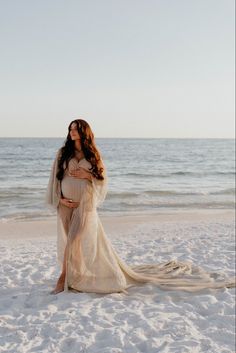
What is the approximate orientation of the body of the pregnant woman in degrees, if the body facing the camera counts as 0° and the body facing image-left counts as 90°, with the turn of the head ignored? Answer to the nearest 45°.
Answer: approximately 45°
